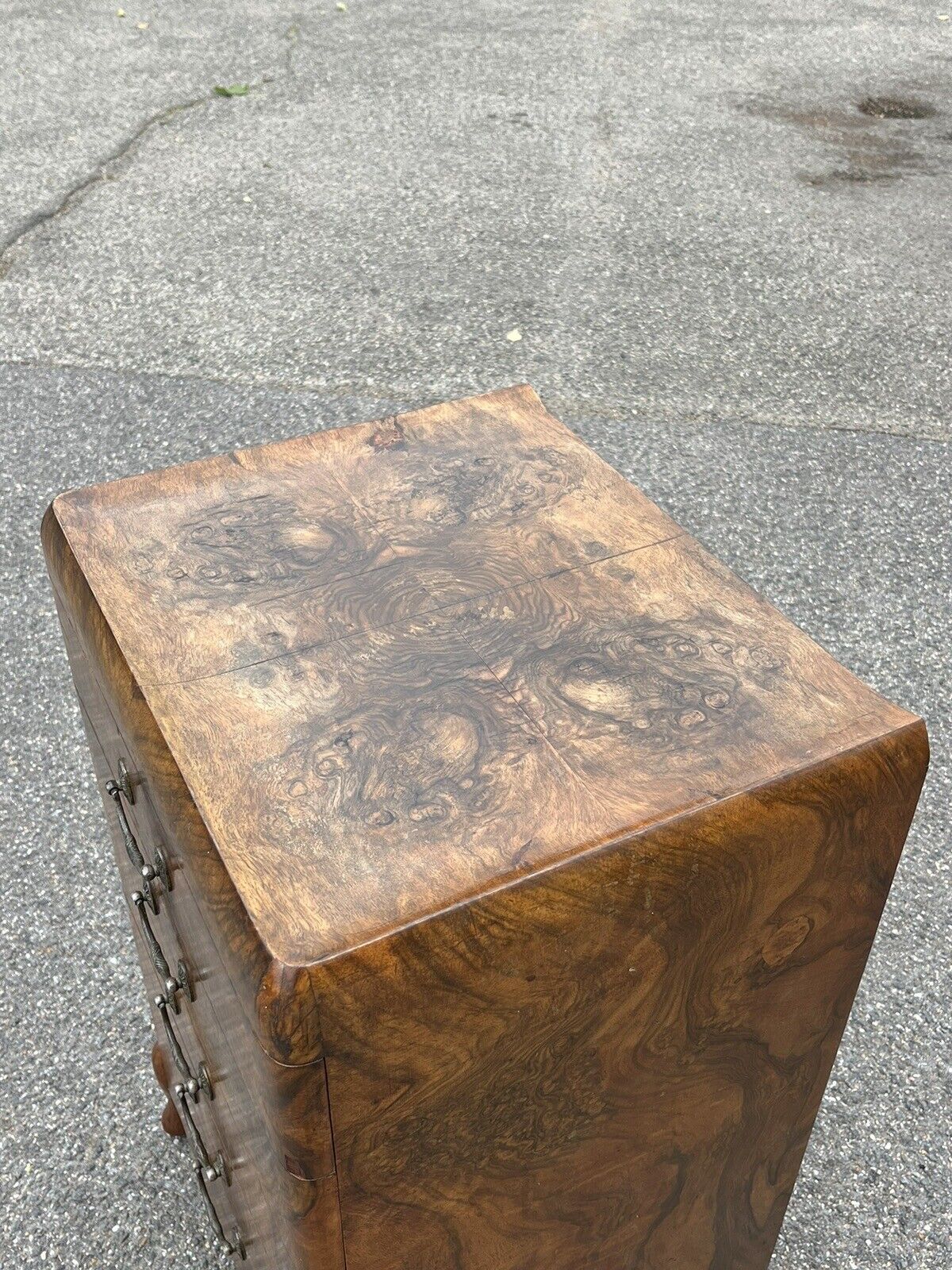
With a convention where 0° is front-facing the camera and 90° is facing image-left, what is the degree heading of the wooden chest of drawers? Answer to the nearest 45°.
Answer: approximately 45°
